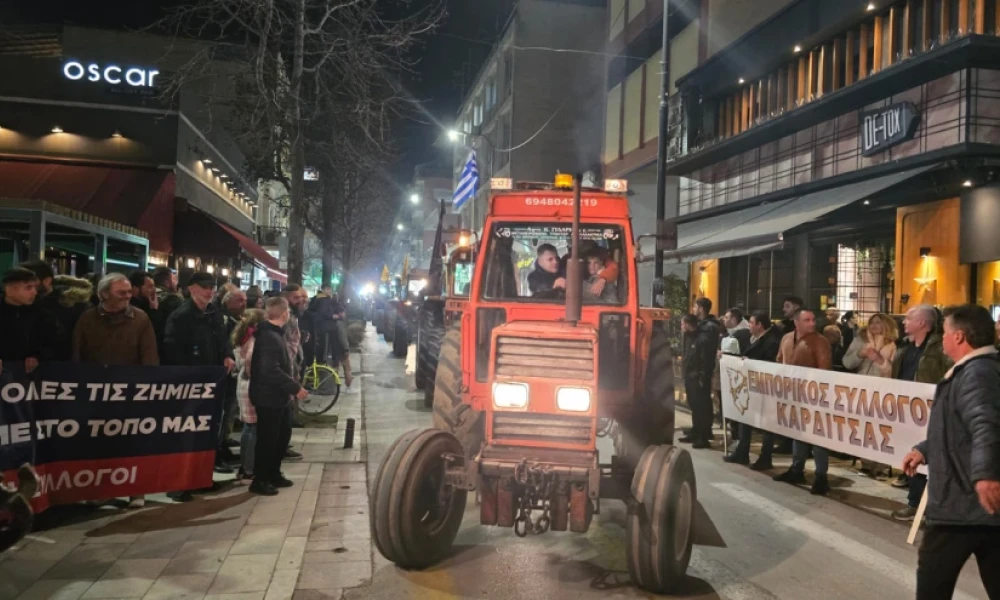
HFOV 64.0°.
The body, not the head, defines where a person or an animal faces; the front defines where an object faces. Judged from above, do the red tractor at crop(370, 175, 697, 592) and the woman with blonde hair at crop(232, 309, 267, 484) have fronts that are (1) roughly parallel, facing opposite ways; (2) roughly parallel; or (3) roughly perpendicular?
roughly perpendicular

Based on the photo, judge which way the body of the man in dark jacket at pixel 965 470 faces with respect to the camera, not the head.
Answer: to the viewer's left

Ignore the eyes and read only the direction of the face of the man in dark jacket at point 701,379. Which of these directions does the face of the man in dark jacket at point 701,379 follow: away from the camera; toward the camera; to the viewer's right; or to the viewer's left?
to the viewer's left

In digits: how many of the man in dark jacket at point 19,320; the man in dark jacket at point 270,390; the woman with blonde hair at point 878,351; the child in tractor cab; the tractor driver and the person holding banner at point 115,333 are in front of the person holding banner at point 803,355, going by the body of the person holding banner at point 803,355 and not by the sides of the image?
5

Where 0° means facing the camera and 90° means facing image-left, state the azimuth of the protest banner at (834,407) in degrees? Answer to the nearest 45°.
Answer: approximately 45°

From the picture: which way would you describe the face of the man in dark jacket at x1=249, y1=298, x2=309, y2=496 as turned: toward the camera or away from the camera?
away from the camera

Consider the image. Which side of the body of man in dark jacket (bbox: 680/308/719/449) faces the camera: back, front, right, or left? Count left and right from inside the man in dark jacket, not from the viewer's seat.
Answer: left

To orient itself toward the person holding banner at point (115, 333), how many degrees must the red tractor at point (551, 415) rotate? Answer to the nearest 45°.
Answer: approximately 90° to its right
